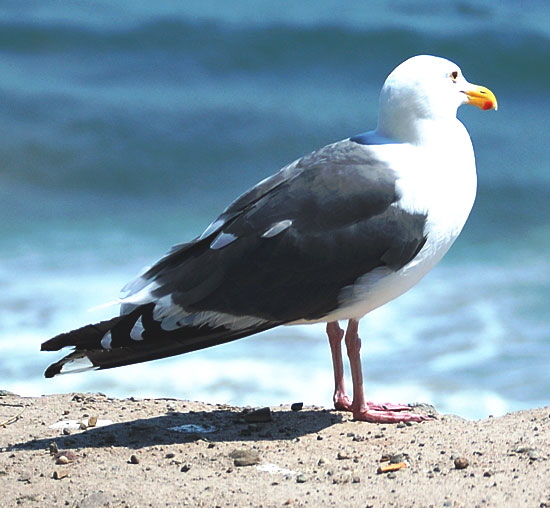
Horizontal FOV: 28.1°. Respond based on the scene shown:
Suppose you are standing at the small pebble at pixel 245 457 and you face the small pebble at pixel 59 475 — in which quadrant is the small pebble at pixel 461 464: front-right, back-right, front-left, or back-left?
back-left

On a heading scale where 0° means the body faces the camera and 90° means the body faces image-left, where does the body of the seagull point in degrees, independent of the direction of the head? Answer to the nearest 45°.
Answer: approximately 270°

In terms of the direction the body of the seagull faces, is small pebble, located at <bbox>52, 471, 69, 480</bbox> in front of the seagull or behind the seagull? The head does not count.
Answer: behind
